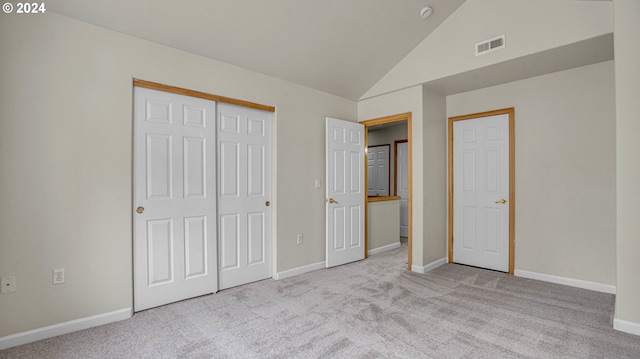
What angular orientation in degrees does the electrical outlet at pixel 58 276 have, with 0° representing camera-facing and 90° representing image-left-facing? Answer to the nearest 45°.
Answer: approximately 0°

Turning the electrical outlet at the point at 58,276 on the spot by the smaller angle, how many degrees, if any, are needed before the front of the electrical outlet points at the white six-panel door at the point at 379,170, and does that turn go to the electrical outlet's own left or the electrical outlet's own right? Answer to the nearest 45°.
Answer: approximately 90° to the electrical outlet's own left

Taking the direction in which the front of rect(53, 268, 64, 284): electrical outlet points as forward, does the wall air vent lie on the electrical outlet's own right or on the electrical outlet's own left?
on the electrical outlet's own left

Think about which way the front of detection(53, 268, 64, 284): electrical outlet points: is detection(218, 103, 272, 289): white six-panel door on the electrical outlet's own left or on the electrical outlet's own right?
on the electrical outlet's own left

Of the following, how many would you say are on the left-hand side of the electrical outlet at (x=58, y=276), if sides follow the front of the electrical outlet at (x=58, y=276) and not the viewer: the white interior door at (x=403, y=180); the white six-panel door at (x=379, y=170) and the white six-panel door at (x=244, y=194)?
3

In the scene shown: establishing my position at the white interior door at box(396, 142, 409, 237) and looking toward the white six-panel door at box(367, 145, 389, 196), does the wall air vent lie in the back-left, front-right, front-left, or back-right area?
back-left

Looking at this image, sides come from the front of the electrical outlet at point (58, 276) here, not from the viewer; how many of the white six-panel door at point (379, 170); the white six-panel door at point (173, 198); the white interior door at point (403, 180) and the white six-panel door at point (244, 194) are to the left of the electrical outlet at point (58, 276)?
4

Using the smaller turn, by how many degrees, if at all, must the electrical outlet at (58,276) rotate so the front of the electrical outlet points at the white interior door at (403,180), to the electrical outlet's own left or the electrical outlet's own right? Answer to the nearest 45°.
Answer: approximately 90° to the electrical outlet's own left
